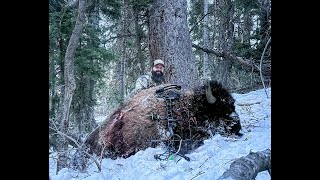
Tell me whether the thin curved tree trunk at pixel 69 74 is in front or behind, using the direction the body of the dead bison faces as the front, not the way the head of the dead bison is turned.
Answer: behind

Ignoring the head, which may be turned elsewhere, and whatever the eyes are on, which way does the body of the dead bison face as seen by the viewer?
to the viewer's right
